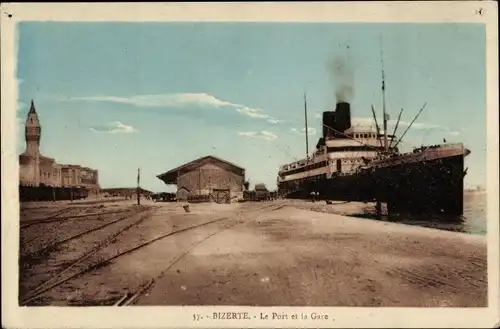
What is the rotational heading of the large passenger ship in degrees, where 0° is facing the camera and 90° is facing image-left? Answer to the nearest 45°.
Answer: approximately 315°

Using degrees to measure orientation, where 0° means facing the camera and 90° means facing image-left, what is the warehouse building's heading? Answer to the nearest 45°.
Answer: approximately 0°
